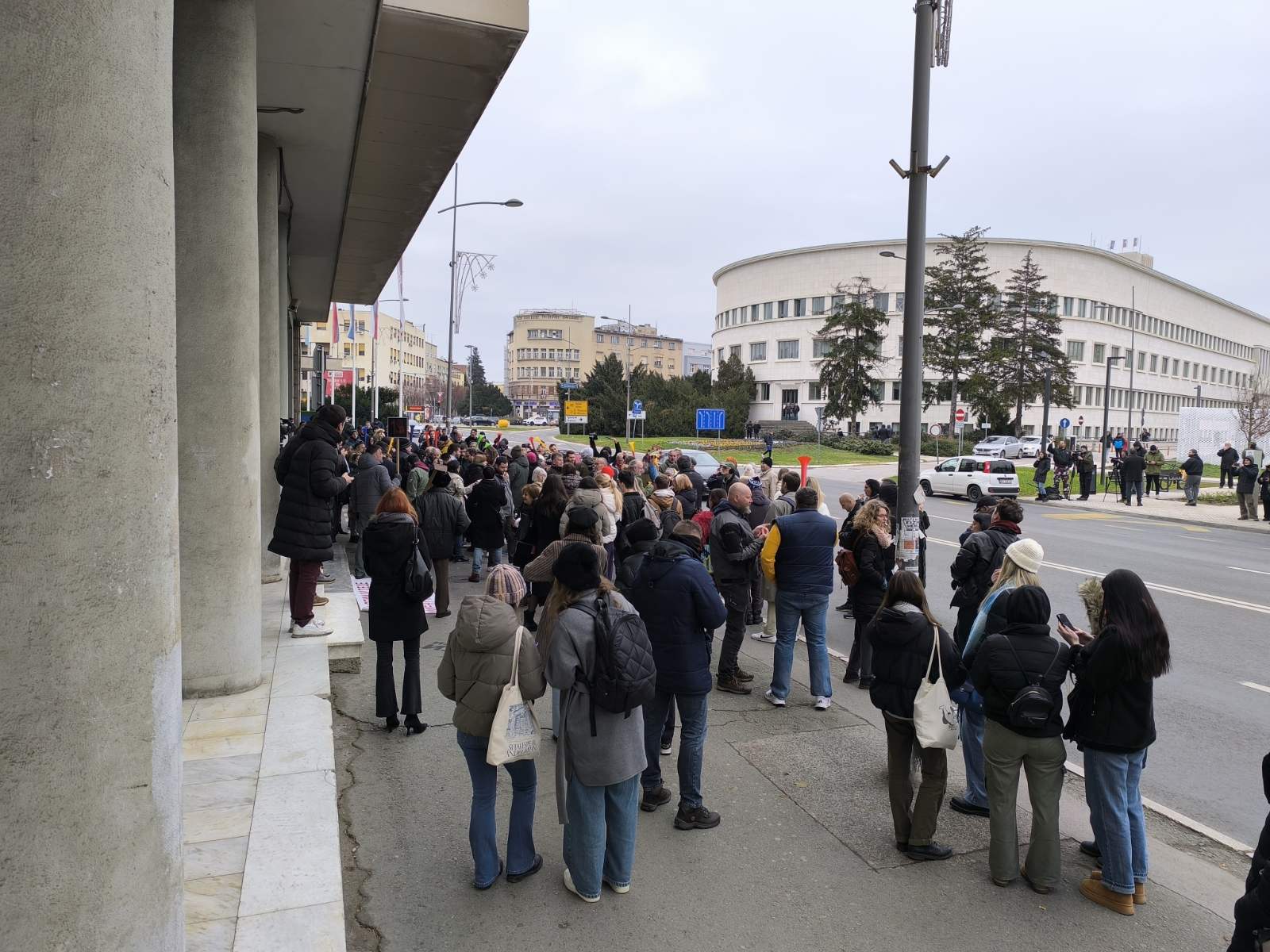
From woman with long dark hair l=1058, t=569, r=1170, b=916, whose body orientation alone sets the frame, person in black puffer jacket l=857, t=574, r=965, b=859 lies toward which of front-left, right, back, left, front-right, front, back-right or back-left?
front-left

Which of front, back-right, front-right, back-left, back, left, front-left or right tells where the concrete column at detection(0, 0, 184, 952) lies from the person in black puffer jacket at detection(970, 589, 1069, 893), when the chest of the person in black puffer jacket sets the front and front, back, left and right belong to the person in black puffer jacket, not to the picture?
back-left

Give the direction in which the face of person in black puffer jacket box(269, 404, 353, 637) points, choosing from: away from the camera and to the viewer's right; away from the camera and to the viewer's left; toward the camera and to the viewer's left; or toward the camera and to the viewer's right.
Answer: away from the camera and to the viewer's right

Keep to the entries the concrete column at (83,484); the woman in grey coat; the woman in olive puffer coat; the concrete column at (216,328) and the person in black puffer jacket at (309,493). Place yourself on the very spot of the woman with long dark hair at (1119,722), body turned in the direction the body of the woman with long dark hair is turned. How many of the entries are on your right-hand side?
0

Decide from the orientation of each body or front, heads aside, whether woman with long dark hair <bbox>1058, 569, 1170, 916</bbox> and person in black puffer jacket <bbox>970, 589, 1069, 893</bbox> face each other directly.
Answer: no

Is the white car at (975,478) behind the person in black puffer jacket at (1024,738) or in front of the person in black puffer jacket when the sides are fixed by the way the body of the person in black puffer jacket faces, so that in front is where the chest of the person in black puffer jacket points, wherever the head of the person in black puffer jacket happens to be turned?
in front

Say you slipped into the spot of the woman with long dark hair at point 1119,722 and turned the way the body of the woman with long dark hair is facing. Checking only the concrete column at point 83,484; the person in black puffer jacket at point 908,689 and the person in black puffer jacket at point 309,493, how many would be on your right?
0

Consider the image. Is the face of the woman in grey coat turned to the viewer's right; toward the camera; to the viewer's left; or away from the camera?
away from the camera

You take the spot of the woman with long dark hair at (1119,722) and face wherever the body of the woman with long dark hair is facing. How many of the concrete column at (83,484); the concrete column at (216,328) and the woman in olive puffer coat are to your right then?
0

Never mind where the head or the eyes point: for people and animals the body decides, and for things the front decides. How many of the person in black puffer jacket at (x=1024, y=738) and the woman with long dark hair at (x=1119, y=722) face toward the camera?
0

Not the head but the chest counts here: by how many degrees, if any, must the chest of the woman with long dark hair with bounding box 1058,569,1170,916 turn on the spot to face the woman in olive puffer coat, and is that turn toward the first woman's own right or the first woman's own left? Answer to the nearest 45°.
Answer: approximately 90° to the first woman's own left

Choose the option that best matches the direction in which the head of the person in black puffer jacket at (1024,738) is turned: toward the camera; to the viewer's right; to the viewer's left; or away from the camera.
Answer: away from the camera

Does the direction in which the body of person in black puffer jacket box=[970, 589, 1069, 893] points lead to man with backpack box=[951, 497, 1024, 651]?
yes

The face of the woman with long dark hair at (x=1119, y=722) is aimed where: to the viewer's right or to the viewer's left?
to the viewer's left

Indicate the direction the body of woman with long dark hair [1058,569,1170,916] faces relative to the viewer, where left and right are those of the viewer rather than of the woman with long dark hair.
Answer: facing away from the viewer and to the left of the viewer

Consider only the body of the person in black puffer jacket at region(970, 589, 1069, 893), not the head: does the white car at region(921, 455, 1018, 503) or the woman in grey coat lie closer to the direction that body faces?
the white car

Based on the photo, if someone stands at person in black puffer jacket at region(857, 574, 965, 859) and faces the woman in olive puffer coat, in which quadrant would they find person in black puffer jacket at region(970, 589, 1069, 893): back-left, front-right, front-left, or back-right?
back-left

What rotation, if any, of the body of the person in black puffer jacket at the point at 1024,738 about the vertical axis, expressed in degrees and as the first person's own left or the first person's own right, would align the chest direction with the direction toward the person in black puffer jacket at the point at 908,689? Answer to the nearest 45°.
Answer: approximately 90° to the first person's own left

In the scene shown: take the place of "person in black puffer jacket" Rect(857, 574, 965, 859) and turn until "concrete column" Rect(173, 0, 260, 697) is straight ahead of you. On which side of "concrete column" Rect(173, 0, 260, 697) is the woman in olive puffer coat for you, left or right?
left

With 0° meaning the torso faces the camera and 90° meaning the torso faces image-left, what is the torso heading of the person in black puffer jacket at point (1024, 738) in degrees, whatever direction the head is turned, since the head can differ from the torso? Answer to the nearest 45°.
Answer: approximately 180°

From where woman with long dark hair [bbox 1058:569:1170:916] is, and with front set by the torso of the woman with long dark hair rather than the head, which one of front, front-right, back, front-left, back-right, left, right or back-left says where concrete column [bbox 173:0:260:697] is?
front-left
